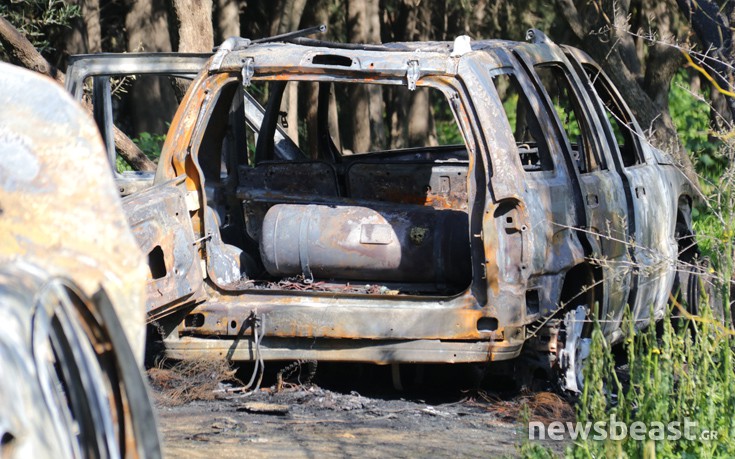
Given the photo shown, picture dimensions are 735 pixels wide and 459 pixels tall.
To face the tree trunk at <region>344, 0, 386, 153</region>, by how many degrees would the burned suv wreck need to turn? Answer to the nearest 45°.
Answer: approximately 45° to its left

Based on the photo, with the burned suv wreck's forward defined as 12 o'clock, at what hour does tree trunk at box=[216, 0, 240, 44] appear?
The tree trunk is roughly at 10 o'clock from the burned suv wreck.

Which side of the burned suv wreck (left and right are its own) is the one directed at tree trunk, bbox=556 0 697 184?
front

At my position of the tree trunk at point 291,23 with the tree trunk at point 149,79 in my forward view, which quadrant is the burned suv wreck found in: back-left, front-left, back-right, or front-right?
back-left

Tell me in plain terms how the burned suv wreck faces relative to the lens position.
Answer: facing away from the viewer and to the right of the viewer

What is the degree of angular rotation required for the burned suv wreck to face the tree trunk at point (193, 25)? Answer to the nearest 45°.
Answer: approximately 90° to its left

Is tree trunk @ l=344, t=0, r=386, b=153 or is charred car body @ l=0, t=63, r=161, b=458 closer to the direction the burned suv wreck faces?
the tree trunk

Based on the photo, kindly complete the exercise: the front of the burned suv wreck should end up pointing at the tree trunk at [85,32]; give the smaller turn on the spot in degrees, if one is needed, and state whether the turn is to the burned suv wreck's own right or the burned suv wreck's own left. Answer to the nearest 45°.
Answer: approximately 90° to the burned suv wreck's own left

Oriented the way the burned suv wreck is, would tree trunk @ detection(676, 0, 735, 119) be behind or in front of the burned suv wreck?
in front

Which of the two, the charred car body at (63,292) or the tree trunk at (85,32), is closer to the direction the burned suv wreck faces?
the tree trunk

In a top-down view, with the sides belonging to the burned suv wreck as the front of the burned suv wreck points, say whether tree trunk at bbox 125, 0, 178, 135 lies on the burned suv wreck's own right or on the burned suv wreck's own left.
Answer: on the burned suv wreck's own left
